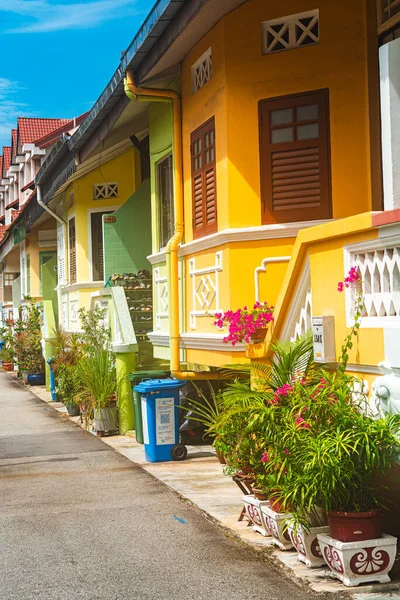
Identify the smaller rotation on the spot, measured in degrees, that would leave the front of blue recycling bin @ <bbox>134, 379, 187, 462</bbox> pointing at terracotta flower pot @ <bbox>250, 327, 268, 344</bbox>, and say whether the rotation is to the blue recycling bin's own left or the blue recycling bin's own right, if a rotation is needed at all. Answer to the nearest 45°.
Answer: approximately 90° to the blue recycling bin's own left

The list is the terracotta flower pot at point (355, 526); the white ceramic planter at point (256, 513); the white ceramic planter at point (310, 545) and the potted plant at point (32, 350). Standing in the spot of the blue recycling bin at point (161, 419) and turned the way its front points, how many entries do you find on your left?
3

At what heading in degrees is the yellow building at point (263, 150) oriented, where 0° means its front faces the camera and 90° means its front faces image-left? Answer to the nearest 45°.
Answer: approximately 45°

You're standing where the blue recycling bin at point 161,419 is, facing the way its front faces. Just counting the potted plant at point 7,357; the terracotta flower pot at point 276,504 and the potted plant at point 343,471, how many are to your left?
2

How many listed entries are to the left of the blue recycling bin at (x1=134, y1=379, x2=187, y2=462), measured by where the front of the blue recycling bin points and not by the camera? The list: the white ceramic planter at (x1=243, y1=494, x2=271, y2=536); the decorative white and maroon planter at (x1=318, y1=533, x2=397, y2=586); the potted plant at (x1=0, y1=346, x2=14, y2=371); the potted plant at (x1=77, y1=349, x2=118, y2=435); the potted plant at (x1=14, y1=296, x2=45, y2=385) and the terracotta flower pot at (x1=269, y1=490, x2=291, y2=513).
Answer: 3

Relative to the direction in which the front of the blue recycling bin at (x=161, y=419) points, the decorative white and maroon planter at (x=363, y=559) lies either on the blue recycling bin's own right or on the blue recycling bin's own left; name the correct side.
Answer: on the blue recycling bin's own left

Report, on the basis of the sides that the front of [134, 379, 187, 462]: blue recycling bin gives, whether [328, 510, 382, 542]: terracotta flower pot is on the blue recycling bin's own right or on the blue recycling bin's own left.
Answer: on the blue recycling bin's own left

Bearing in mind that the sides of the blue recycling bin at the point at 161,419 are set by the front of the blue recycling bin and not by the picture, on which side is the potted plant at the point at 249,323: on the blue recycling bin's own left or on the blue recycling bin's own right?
on the blue recycling bin's own left
